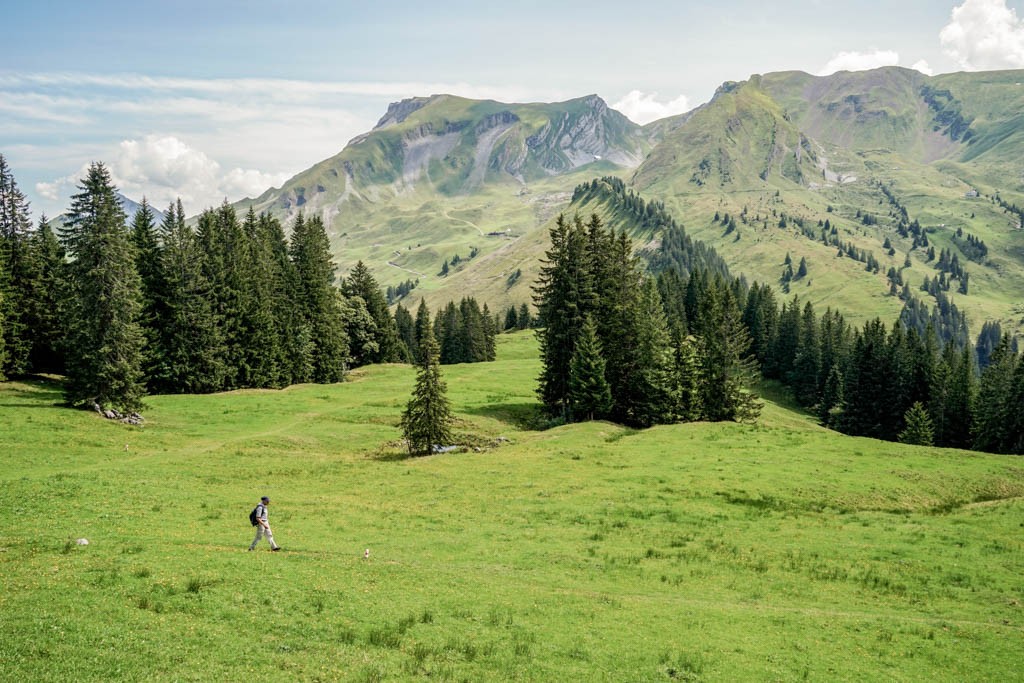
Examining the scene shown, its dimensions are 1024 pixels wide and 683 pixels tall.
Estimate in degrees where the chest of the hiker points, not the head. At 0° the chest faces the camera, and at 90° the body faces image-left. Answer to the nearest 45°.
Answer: approximately 270°
